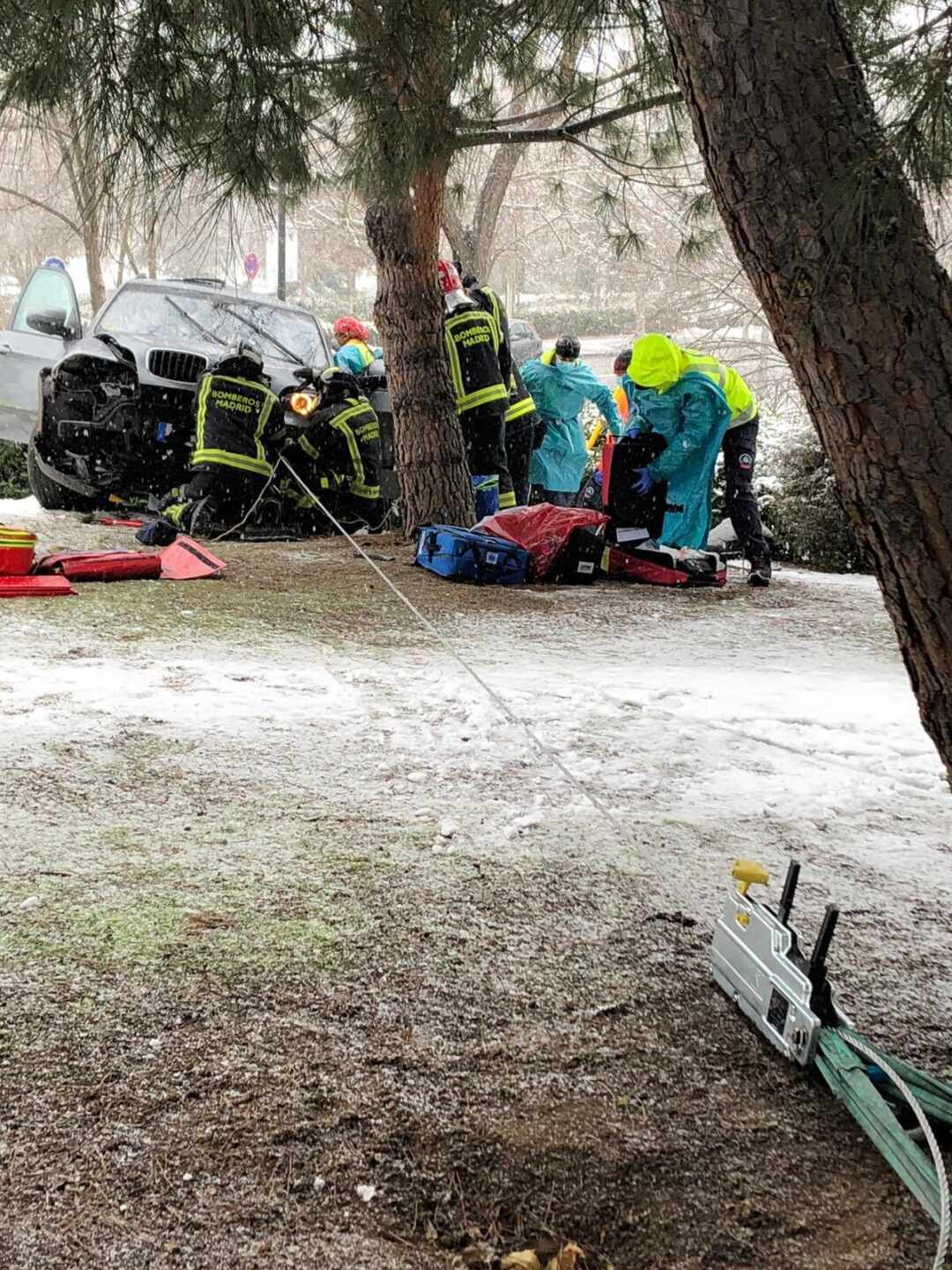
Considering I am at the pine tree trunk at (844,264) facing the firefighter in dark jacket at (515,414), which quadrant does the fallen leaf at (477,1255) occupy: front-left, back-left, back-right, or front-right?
back-left

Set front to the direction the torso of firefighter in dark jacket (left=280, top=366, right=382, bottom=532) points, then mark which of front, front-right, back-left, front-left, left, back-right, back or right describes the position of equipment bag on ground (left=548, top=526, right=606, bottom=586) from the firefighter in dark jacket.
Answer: back

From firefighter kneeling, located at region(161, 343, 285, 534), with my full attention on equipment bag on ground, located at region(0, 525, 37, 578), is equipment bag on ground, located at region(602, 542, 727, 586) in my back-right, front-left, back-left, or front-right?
back-left

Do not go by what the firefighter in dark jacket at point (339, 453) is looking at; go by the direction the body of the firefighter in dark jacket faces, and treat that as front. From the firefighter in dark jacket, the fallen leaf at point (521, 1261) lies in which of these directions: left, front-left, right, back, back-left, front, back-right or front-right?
back-left

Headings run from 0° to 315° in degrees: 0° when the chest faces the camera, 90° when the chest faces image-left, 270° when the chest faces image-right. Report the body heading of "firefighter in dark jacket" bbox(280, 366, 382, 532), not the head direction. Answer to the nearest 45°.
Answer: approximately 135°

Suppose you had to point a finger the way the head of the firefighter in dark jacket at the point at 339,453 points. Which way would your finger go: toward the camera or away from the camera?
away from the camera

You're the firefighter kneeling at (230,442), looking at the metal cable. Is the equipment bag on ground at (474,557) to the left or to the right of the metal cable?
left

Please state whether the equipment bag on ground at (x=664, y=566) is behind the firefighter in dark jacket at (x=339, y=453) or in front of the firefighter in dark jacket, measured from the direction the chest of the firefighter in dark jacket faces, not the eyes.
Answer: behind

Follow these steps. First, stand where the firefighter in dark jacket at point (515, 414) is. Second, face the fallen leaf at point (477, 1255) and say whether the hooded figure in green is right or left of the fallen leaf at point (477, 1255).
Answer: left
